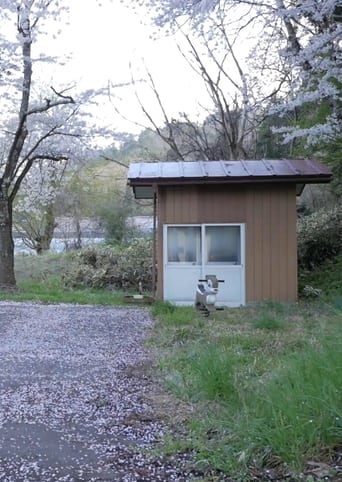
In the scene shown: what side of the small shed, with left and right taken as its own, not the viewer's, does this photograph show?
front

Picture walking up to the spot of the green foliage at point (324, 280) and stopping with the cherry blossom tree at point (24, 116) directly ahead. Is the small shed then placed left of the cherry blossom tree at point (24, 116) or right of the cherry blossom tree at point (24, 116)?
left

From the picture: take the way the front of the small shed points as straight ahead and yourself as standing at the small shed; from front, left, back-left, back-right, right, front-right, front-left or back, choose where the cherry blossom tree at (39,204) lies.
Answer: back-right

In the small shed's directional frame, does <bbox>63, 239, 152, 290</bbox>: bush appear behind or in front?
behind

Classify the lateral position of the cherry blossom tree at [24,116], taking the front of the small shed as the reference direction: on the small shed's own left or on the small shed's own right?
on the small shed's own right

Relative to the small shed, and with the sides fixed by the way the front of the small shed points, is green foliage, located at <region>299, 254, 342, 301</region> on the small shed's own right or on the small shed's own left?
on the small shed's own left

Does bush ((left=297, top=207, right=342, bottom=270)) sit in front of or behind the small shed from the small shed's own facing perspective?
behind
